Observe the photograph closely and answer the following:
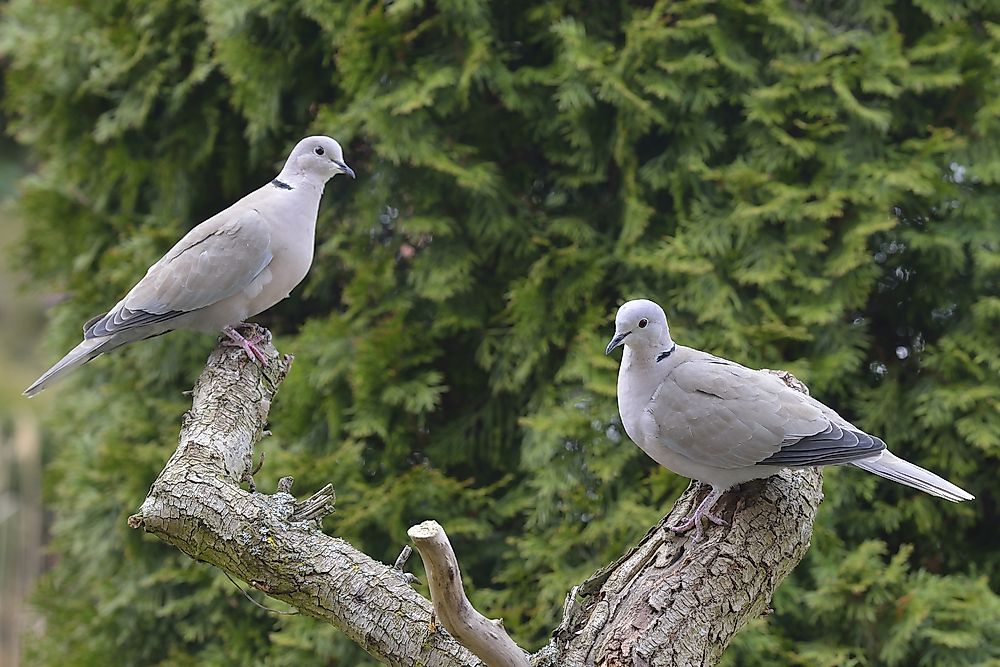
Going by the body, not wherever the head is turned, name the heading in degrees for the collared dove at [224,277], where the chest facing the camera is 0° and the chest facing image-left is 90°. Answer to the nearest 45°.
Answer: approximately 270°

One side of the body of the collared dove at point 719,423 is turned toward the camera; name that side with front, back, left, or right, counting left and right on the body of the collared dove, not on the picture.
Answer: left

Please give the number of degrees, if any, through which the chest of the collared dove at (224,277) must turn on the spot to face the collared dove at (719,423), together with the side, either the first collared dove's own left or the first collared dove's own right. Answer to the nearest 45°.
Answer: approximately 45° to the first collared dove's own right

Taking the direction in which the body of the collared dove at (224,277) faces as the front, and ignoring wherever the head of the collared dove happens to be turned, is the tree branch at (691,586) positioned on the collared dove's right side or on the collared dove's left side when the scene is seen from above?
on the collared dove's right side

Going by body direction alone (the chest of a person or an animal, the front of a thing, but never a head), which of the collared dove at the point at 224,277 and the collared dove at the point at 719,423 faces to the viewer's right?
the collared dove at the point at 224,277

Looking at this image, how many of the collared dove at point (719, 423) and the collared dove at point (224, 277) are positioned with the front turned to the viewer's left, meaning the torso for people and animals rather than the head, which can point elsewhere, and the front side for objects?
1
